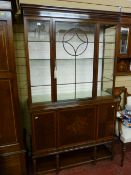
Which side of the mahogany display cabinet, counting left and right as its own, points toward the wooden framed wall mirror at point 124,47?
left

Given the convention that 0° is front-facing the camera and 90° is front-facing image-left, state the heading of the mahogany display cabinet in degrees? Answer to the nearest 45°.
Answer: approximately 315°
